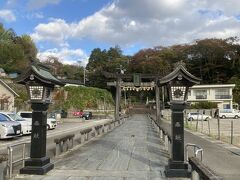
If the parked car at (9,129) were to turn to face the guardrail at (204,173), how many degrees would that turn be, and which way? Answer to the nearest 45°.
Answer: approximately 45° to its right

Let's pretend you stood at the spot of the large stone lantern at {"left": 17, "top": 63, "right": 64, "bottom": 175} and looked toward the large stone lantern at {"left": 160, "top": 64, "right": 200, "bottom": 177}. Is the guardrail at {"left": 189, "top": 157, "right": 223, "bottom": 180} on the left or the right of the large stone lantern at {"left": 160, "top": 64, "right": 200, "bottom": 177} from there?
right

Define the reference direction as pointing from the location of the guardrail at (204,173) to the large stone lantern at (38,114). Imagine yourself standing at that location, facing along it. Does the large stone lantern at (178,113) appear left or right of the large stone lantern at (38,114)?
right

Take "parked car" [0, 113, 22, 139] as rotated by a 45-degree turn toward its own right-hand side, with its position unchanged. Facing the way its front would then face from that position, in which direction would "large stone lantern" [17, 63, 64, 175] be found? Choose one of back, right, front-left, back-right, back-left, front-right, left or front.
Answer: front

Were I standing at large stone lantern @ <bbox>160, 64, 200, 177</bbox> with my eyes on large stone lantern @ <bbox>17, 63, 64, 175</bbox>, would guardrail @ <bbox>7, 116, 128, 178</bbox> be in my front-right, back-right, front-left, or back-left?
front-right

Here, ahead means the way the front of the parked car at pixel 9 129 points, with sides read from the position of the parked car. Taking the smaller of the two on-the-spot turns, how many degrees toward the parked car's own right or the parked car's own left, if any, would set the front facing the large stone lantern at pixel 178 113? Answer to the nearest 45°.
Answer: approximately 45° to the parked car's own right

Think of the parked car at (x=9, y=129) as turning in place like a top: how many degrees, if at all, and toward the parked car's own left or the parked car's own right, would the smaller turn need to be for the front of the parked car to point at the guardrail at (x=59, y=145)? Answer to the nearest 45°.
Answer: approximately 45° to the parked car's own right

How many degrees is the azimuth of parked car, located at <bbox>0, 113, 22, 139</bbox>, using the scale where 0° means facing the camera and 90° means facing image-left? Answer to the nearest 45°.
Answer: approximately 315°
